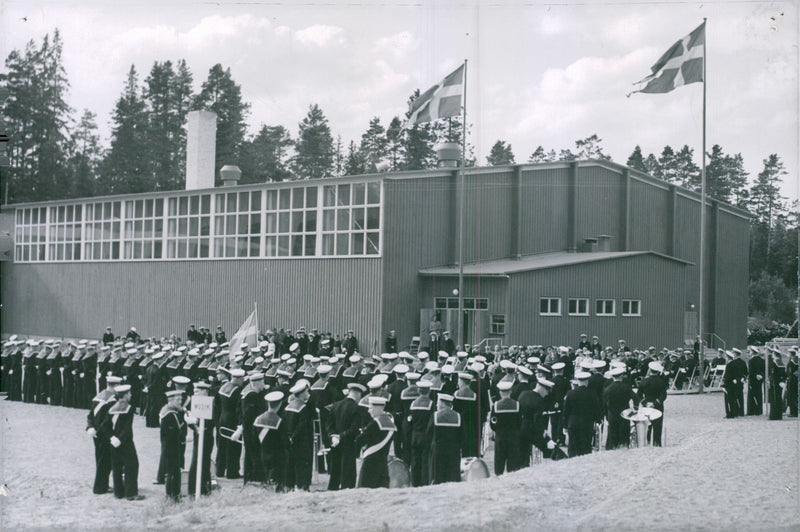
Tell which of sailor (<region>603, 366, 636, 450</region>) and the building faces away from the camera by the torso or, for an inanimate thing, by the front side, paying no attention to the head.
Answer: the sailor

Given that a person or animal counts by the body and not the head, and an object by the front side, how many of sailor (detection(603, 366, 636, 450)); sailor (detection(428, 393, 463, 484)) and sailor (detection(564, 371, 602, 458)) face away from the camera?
3

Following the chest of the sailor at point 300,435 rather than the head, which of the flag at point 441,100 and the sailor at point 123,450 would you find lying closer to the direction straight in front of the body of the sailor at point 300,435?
the flag

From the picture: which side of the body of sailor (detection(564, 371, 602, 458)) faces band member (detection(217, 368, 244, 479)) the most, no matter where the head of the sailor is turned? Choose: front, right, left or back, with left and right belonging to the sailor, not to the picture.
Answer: left

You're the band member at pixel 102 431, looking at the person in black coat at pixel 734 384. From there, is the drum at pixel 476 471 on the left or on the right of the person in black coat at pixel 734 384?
right

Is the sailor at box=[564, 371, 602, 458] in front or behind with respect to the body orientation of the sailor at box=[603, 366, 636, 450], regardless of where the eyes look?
behind

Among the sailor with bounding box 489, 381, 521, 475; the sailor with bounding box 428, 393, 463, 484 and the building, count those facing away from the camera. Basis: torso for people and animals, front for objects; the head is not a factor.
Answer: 2

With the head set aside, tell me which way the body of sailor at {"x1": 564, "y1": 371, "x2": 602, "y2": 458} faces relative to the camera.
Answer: away from the camera

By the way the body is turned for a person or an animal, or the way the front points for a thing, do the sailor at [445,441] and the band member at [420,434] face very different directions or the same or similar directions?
same or similar directions

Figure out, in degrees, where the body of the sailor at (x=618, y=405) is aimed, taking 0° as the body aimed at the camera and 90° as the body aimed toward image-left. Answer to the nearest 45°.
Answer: approximately 180°

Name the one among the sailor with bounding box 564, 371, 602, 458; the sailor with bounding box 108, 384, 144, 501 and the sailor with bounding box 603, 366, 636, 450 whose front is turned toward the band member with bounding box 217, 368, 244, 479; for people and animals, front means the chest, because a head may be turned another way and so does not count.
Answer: the sailor with bounding box 108, 384, 144, 501

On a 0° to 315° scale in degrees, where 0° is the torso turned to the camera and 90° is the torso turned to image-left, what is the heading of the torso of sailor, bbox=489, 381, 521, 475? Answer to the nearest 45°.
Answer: approximately 180°

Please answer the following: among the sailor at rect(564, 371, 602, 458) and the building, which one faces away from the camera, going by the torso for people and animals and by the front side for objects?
the sailor

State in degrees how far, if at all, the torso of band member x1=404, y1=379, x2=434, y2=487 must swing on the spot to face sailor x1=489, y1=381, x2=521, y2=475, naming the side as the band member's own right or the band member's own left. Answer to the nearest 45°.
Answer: approximately 90° to the band member's own right

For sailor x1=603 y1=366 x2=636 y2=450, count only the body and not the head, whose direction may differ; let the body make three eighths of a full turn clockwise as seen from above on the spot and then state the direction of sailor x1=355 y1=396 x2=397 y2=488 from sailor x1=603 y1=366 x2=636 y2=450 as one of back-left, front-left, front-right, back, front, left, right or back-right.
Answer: right

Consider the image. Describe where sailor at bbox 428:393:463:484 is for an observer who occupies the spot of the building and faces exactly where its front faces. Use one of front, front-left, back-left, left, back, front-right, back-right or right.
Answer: front-right

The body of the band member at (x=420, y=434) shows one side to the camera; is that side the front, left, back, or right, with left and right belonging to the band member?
back
